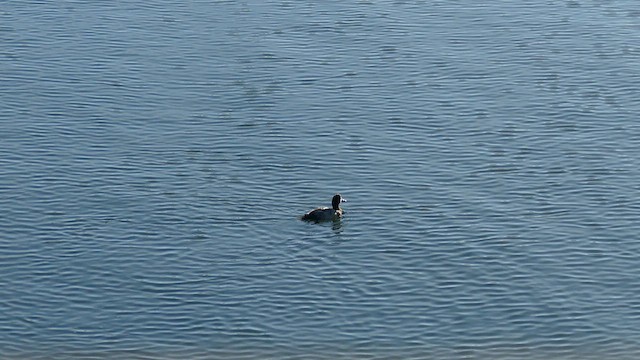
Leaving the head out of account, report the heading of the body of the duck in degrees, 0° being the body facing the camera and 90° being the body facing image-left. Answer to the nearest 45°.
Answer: approximately 270°
